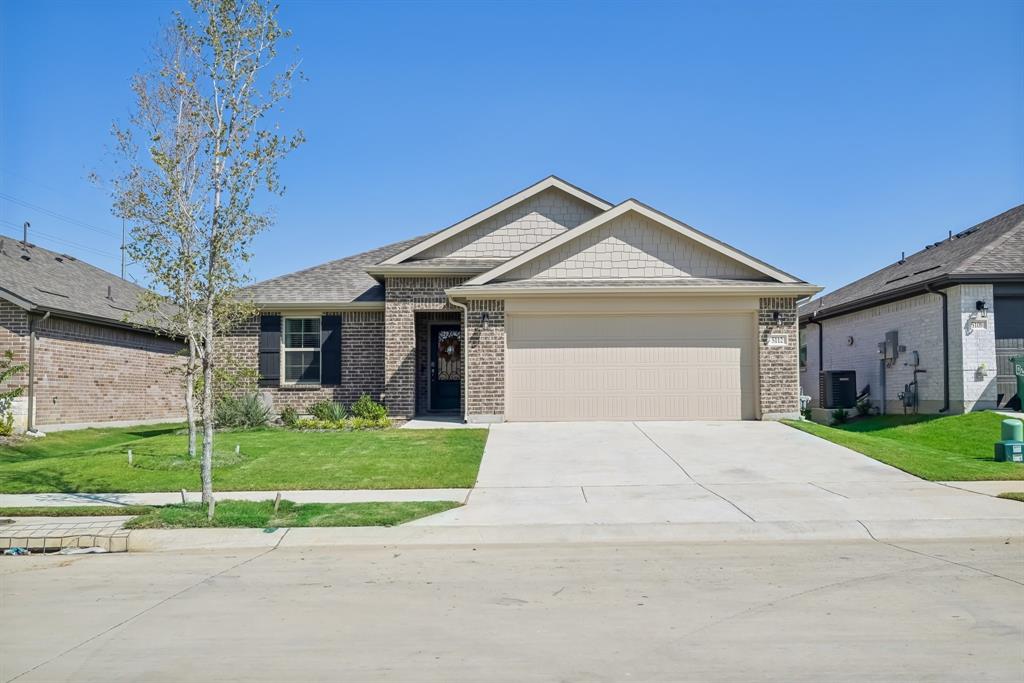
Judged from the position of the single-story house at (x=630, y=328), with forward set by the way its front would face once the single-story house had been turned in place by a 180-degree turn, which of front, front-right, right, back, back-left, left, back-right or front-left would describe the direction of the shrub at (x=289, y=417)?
left

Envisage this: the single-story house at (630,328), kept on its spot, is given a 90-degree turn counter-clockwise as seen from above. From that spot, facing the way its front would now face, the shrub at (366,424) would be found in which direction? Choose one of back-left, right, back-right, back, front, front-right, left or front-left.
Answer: back

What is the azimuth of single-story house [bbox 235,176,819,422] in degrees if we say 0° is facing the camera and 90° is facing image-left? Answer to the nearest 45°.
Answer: approximately 0°

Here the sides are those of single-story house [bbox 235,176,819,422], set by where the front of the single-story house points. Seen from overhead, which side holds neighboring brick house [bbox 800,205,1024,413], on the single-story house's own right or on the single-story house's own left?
on the single-story house's own left

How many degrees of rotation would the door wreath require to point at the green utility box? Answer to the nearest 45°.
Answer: approximately 45° to its left

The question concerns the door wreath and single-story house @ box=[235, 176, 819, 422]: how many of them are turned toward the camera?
2

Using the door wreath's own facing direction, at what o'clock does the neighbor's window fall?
The neighbor's window is roughly at 8 o'clock from the door wreath.

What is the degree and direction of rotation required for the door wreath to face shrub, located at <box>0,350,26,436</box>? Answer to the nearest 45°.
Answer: approximately 90° to its right

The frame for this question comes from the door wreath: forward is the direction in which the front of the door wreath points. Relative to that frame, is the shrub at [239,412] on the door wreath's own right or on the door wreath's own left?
on the door wreath's own right

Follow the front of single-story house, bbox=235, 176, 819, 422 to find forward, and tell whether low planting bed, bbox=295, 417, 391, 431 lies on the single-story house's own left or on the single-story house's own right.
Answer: on the single-story house's own right

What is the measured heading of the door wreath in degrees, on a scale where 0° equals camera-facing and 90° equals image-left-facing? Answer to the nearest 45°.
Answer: approximately 0°
